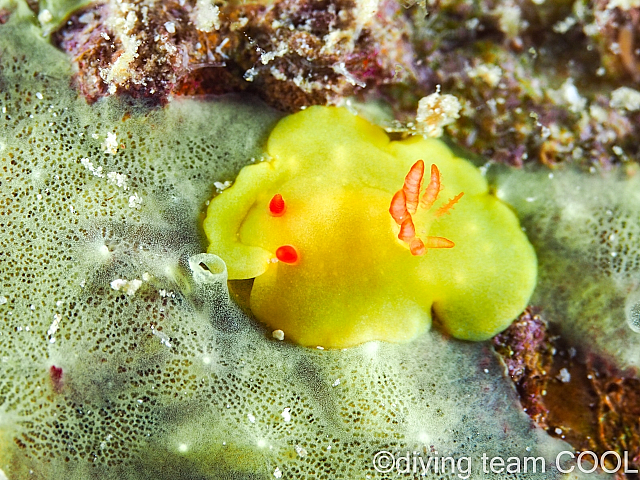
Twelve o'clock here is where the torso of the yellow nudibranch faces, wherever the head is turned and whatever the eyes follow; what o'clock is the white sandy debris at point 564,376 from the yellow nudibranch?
The white sandy debris is roughly at 6 o'clock from the yellow nudibranch.

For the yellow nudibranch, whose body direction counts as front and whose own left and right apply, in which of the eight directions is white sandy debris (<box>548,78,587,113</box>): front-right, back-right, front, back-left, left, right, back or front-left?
back-right

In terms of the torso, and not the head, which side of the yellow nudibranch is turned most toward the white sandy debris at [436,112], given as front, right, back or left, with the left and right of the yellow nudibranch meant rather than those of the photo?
right

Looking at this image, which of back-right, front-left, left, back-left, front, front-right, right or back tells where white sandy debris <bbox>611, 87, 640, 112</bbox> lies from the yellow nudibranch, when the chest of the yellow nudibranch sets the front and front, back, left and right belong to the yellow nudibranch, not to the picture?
back-right

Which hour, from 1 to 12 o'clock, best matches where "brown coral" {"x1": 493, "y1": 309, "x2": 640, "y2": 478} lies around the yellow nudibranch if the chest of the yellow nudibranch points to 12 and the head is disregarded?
The brown coral is roughly at 6 o'clock from the yellow nudibranch.

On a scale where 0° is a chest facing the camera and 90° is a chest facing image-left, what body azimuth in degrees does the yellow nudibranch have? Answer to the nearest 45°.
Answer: approximately 90°

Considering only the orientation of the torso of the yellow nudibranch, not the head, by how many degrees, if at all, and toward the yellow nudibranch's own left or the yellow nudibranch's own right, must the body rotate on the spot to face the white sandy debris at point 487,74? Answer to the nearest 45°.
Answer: approximately 135° to the yellow nudibranch's own right

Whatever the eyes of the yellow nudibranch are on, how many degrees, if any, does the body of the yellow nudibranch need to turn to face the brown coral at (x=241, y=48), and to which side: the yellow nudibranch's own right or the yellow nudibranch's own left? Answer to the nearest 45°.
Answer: approximately 45° to the yellow nudibranch's own right

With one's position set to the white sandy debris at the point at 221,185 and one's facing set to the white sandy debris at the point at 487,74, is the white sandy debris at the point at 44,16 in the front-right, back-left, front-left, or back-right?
back-left
